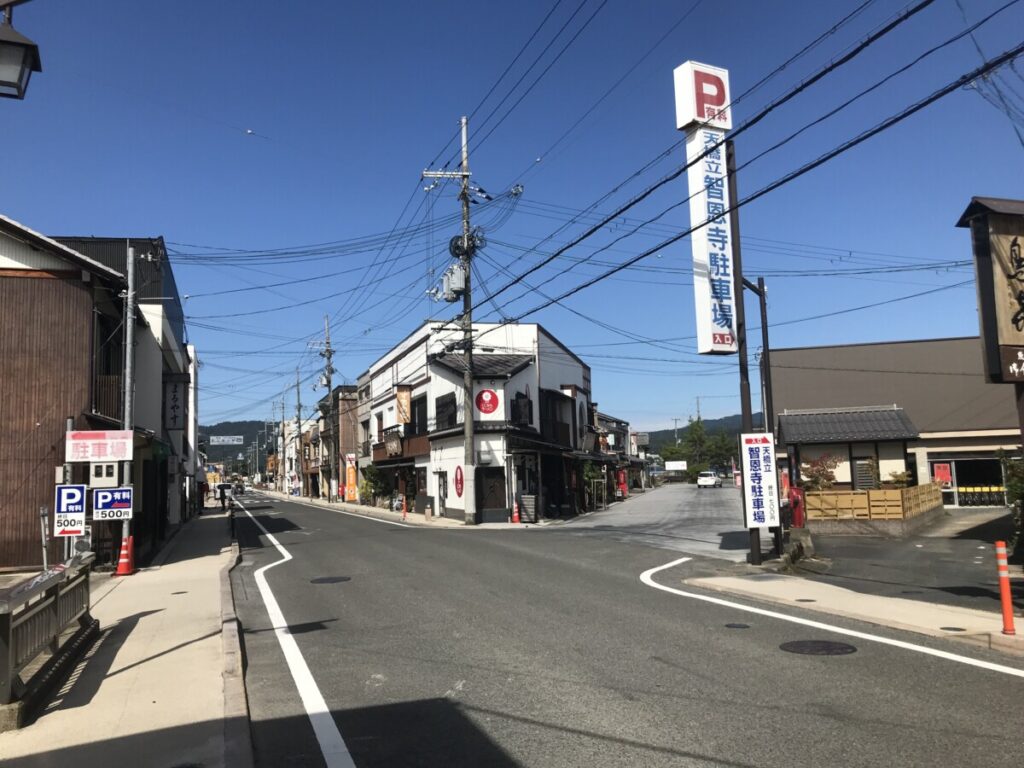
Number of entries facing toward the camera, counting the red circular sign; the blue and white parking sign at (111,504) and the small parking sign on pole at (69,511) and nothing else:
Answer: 3

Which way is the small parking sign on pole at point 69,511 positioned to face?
toward the camera

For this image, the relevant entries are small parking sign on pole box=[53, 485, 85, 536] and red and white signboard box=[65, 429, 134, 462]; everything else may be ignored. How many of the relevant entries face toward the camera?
2

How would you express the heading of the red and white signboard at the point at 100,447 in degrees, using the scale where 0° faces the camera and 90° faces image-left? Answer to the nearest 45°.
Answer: approximately 0°

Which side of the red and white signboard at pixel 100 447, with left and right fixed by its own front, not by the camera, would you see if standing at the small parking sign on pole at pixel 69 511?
right

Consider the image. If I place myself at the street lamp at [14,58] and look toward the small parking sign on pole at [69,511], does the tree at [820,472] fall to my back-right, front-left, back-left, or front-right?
front-right

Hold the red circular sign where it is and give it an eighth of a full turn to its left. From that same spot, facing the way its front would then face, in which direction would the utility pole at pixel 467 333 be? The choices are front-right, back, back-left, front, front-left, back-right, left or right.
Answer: front-right

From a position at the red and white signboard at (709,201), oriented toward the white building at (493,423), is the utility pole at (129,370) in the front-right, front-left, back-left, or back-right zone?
front-left

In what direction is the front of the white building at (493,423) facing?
toward the camera

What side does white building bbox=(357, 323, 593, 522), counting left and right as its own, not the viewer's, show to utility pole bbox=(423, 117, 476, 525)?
front

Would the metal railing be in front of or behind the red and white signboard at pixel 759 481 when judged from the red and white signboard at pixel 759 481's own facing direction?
in front

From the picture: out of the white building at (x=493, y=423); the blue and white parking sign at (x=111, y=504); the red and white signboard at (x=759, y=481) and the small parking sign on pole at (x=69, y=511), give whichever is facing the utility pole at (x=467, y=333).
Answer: the white building

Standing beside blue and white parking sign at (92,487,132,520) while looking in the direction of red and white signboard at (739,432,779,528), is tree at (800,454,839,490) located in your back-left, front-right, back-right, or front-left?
front-left

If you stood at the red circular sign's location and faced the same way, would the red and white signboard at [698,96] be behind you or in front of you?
in front

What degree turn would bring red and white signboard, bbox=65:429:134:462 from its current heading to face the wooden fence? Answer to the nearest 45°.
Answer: approximately 90° to its left

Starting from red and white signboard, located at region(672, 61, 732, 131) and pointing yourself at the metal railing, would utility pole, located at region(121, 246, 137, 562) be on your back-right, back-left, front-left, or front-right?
front-right

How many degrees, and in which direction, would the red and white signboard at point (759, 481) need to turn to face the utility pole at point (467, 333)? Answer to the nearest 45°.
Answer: approximately 135° to its right
